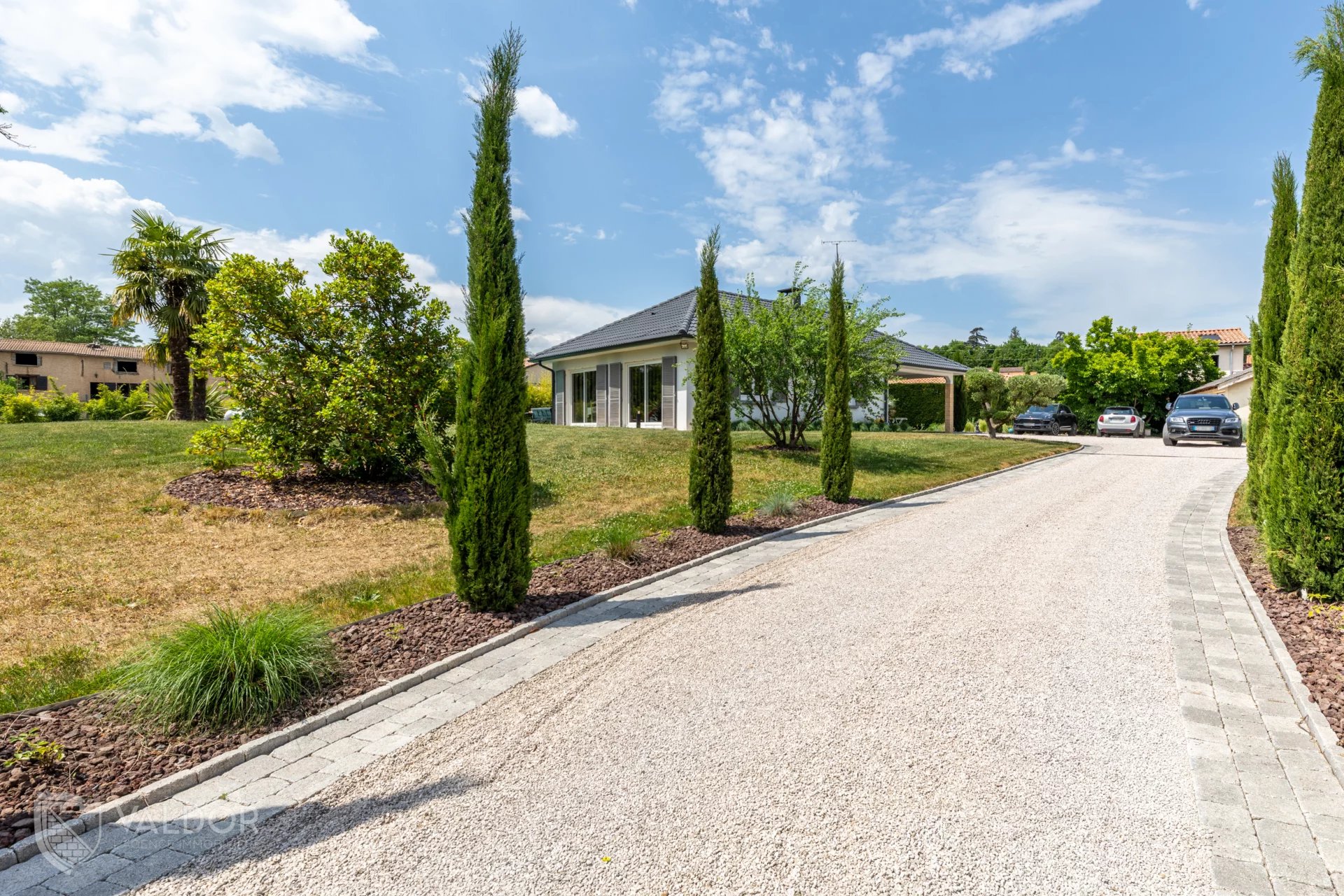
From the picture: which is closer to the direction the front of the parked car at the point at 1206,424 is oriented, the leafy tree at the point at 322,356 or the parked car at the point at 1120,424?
the leafy tree

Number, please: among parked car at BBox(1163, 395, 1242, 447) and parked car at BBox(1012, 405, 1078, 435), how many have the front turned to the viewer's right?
0

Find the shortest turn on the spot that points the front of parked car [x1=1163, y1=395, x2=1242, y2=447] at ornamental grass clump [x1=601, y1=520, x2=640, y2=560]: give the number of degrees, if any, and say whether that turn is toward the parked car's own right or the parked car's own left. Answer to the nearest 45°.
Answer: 0° — it already faces it

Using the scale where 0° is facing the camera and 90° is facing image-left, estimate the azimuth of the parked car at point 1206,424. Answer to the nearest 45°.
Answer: approximately 0°

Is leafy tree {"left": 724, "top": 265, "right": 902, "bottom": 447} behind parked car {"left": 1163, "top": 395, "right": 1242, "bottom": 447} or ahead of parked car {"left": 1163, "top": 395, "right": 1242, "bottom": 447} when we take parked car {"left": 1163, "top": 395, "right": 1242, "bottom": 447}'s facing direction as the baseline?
ahead

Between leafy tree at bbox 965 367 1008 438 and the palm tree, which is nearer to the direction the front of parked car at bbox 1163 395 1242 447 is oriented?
the palm tree

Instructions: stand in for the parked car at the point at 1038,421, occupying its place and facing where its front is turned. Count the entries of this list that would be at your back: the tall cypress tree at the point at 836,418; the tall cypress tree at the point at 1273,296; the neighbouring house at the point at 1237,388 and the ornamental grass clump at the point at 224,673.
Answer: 1

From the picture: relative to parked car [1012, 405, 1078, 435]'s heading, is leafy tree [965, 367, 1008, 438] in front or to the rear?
in front

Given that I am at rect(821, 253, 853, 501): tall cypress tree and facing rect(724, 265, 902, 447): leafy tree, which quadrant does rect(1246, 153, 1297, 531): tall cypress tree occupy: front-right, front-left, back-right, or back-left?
back-right

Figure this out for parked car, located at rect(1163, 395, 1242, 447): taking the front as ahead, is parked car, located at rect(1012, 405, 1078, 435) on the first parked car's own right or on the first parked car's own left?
on the first parked car's own right

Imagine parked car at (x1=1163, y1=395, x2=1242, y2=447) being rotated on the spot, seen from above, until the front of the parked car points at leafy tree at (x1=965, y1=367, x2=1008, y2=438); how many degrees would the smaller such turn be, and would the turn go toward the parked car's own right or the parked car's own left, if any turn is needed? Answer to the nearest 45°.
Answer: approximately 90° to the parked car's own right

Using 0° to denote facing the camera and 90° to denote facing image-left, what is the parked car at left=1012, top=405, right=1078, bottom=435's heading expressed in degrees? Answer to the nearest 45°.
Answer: approximately 45°

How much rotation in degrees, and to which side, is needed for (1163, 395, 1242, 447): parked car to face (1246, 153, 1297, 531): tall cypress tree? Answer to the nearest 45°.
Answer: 0° — it already faces it
